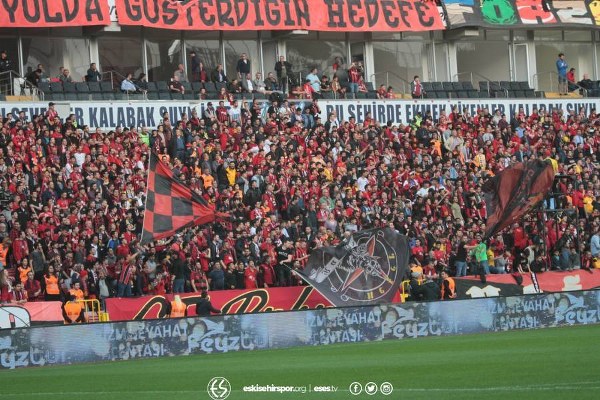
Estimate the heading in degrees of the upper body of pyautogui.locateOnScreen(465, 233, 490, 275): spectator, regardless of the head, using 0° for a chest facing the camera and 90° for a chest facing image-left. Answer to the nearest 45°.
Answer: approximately 45°

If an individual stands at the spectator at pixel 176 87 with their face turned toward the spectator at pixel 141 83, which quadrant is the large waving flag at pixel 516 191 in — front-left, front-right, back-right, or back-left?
back-left

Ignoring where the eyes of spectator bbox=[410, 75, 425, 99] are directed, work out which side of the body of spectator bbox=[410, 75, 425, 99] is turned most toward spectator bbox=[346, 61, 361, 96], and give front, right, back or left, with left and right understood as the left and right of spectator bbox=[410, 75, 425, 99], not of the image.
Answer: right

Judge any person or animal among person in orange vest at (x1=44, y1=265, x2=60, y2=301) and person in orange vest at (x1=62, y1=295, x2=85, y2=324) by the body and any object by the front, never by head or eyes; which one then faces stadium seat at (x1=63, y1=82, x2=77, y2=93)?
person in orange vest at (x1=62, y1=295, x2=85, y2=324)

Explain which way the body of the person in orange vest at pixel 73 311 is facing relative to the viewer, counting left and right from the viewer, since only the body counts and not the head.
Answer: facing away from the viewer

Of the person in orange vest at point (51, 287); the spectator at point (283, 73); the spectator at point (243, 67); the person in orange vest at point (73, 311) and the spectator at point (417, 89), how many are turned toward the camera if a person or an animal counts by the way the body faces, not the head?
4

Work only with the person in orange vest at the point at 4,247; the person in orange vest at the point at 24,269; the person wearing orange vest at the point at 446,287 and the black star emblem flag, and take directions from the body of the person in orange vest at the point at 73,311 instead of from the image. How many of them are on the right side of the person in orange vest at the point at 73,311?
2

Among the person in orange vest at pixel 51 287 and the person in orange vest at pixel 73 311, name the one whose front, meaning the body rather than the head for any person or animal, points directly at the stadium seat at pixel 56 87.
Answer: the person in orange vest at pixel 73 311

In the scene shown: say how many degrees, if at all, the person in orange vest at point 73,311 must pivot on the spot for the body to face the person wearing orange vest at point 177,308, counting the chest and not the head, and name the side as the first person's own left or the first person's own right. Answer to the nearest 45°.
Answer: approximately 90° to the first person's own right

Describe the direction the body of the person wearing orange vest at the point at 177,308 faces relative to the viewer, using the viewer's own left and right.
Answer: facing away from the viewer
